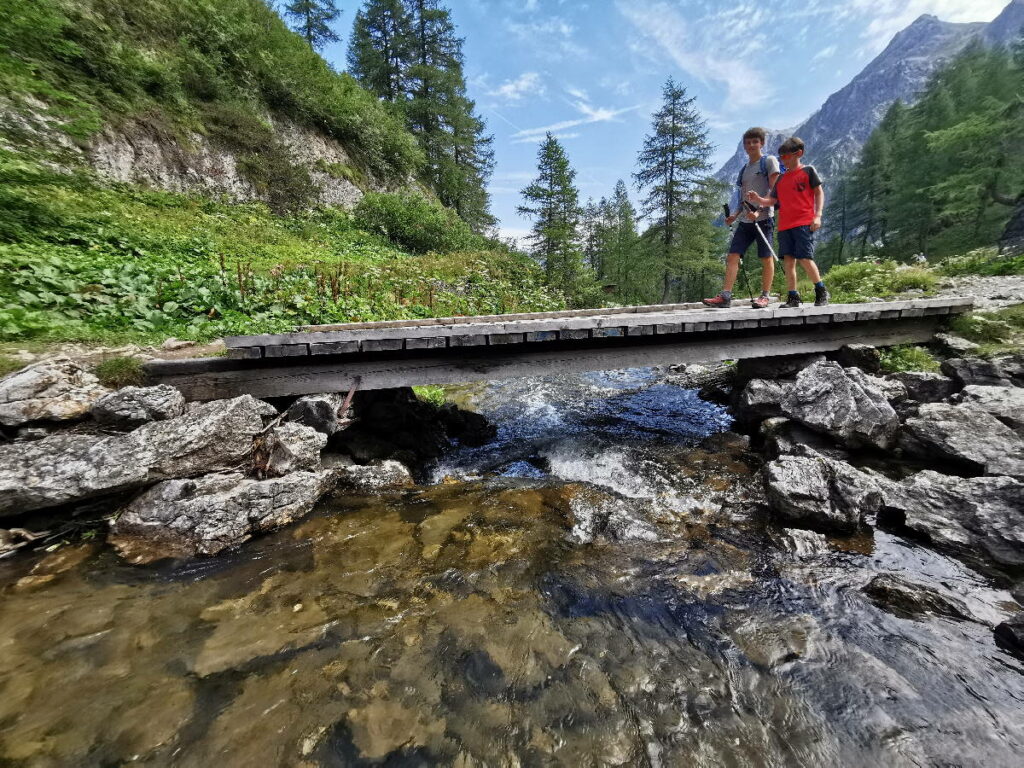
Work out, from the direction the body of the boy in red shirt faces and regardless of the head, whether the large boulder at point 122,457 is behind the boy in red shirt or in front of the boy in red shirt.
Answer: in front

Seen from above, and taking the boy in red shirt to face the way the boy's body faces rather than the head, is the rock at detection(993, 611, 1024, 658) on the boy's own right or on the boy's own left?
on the boy's own left

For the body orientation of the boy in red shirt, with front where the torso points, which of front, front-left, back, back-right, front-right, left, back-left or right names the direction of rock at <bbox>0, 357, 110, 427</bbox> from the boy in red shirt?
front

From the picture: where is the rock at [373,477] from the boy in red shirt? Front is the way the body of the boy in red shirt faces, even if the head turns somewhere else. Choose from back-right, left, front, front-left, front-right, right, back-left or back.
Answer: front

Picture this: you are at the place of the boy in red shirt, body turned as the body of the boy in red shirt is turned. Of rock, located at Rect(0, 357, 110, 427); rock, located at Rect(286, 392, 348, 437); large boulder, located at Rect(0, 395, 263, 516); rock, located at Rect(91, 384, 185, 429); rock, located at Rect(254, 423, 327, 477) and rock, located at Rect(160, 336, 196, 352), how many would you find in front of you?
6

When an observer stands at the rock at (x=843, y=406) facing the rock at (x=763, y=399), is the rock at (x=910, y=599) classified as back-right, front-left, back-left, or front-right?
back-left

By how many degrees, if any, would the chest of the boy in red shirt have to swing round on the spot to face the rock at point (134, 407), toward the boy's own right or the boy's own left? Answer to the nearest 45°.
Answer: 0° — they already face it

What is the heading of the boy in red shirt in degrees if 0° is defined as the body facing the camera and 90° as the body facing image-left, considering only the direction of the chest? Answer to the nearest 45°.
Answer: approximately 45°

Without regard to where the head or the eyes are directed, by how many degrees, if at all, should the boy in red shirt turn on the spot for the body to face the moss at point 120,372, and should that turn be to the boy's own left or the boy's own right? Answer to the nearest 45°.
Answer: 0° — they already face it

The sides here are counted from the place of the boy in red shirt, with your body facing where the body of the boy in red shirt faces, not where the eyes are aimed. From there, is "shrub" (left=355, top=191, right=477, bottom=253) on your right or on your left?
on your right

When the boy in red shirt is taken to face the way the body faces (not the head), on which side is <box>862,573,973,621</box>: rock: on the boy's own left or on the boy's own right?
on the boy's own left

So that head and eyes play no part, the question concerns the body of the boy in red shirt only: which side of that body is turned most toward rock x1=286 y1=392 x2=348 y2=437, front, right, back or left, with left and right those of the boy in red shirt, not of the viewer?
front
